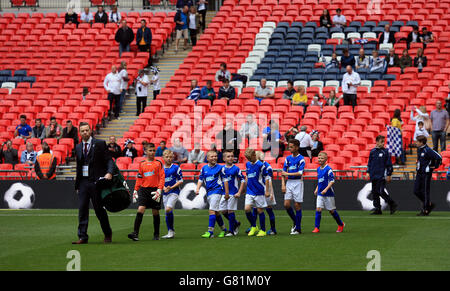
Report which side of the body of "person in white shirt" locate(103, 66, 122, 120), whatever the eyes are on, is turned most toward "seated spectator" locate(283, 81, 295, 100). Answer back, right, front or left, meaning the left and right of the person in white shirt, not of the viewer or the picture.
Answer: left

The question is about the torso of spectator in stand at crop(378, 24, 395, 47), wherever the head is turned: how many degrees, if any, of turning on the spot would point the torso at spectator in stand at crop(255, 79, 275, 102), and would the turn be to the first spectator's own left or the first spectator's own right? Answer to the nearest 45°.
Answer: approximately 45° to the first spectator's own right

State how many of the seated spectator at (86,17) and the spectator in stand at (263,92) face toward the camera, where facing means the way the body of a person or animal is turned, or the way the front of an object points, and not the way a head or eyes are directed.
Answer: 2

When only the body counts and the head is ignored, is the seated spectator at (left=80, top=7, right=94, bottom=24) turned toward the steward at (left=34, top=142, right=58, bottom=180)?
yes

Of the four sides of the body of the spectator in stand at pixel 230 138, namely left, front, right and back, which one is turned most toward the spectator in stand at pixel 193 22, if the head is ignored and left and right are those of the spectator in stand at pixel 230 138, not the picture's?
back

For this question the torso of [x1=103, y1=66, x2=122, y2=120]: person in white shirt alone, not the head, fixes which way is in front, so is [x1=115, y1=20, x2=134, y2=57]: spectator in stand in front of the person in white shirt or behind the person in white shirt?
behind
